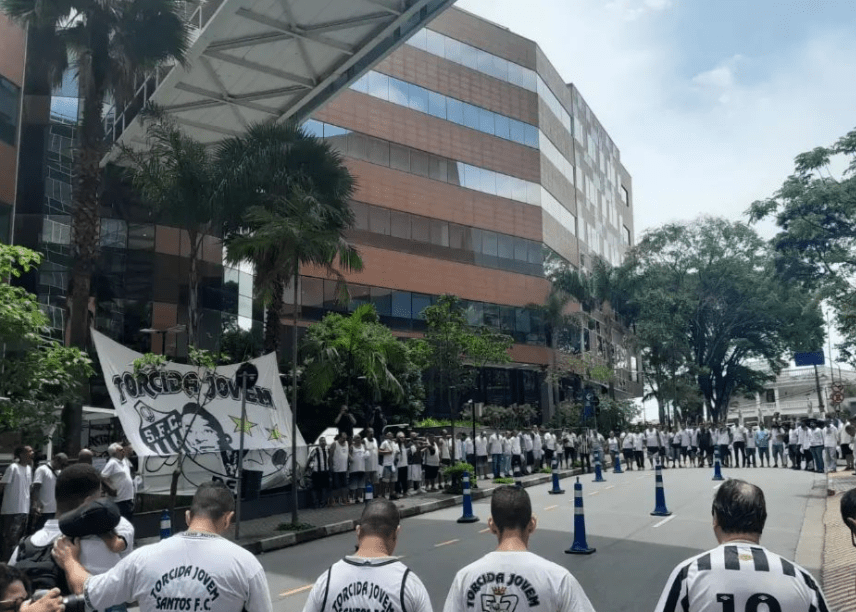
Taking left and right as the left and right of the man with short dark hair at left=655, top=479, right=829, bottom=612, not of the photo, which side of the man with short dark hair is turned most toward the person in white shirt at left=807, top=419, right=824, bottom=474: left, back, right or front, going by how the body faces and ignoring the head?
front

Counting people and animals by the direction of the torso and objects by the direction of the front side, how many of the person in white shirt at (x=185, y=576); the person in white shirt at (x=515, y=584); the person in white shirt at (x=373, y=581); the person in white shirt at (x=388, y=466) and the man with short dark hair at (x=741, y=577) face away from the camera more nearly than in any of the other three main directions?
4

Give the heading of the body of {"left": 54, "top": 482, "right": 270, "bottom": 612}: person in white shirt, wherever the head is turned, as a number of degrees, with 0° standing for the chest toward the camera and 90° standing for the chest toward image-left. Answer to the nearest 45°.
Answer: approximately 180°

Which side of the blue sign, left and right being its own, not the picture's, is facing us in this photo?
front

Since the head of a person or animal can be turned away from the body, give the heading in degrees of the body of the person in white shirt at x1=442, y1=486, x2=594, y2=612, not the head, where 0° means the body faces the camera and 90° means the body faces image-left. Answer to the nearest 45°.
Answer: approximately 180°

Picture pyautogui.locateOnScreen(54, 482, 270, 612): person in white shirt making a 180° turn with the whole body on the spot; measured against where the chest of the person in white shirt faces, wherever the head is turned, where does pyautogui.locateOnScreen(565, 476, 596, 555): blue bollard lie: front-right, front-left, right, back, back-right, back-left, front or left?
back-left

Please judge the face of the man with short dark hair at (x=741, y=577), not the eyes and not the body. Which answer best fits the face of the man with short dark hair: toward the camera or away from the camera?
away from the camera

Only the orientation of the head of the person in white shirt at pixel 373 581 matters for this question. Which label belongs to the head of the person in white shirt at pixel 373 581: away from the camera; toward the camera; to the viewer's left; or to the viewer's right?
away from the camera

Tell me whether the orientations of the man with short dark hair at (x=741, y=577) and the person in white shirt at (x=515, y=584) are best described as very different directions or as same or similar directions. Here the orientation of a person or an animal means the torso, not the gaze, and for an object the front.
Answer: same or similar directions

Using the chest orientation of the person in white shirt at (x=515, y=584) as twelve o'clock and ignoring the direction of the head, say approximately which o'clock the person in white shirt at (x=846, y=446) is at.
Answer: the person in white shirt at (x=846, y=446) is roughly at 1 o'clock from the person in white shirt at (x=515, y=584).

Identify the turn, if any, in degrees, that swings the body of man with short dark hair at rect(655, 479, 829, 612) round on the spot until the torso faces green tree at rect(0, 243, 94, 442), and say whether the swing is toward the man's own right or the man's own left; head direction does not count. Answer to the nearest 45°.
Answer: approximately 45° to the man's own left

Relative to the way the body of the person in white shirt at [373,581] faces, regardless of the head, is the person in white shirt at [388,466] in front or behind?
in front

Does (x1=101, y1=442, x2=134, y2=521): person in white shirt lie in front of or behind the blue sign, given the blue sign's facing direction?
in front

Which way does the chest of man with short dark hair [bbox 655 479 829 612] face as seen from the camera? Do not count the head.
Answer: away from the camera

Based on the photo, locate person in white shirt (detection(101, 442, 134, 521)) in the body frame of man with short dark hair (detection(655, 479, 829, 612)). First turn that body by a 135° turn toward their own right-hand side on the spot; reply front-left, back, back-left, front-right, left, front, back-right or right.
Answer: back

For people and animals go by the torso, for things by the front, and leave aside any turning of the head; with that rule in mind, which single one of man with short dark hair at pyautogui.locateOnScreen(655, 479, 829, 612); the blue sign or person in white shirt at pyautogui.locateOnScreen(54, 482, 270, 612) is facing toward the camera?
the blue sign

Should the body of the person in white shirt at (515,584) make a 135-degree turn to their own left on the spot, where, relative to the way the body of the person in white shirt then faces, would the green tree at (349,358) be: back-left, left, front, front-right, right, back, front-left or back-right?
back-right
